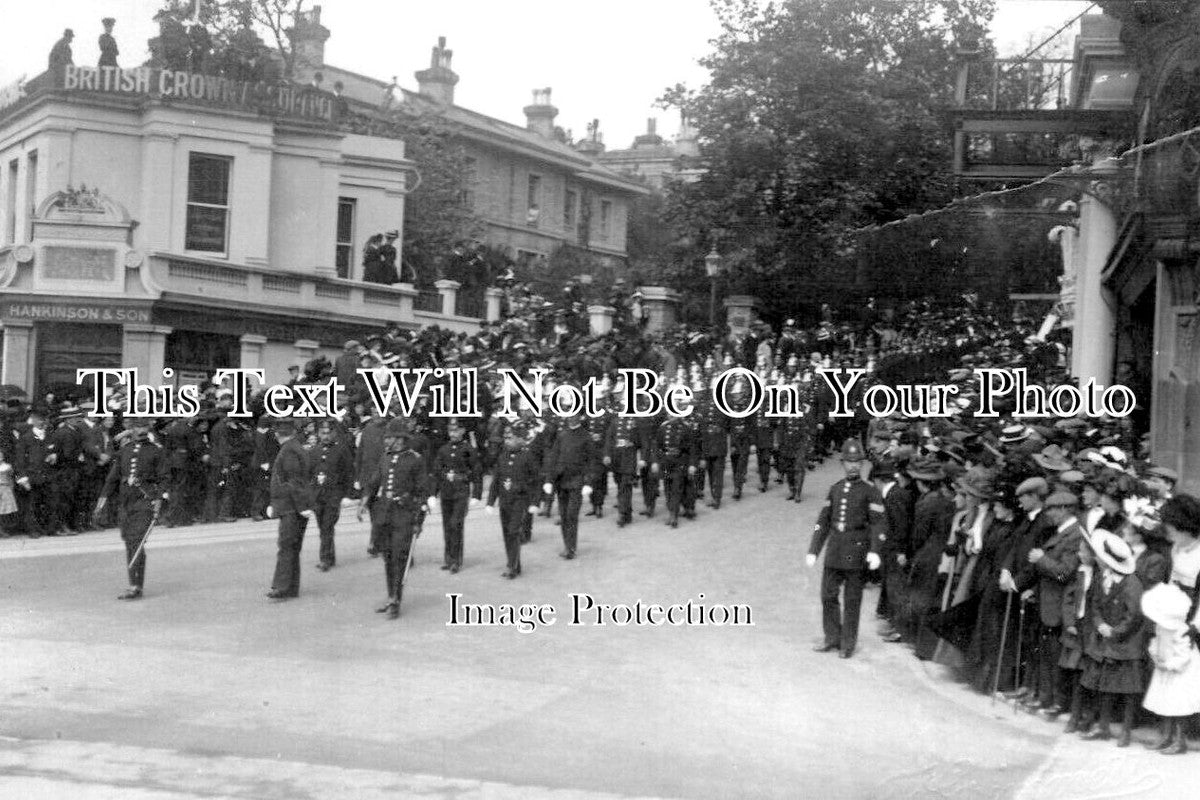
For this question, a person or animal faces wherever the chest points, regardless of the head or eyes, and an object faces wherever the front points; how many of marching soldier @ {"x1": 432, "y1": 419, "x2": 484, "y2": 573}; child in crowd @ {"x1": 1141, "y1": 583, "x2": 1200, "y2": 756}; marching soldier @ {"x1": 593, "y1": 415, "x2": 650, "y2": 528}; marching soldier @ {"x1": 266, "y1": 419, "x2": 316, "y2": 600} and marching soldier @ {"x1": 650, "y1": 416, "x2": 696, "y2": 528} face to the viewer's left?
2

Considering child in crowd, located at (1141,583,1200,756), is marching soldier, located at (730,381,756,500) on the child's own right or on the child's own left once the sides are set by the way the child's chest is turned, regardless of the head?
on the child's own right

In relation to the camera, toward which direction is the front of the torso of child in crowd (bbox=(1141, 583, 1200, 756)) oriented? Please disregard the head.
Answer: to the viewer's left

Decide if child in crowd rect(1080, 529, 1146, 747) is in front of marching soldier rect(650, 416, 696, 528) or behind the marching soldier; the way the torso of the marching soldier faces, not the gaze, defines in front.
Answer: in front

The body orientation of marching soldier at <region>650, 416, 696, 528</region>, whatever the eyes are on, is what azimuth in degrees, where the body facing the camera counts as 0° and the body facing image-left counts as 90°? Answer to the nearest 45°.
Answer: approximately 0°

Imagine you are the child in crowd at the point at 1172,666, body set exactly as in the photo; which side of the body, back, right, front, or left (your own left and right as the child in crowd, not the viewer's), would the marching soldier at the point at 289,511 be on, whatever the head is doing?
front

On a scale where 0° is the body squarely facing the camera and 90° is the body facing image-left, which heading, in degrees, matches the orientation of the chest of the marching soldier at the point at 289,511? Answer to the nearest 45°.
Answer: approximately 90°
